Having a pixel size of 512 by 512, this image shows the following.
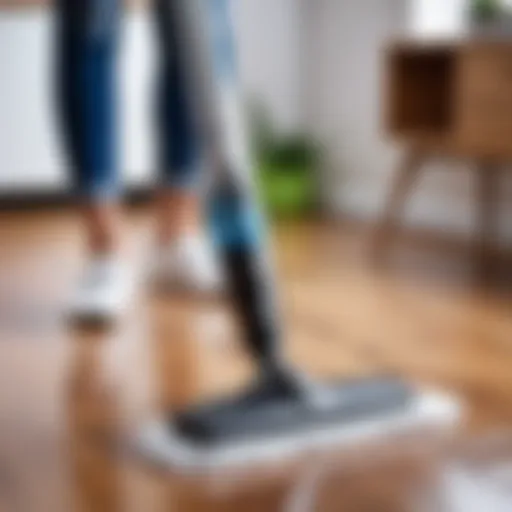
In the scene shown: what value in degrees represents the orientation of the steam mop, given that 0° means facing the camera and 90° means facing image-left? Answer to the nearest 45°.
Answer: approximately 0°

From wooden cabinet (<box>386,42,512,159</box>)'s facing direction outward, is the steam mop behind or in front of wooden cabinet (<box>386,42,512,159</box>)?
in front

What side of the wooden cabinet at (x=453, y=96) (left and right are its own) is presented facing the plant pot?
right

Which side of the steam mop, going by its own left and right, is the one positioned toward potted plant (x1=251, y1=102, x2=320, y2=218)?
back

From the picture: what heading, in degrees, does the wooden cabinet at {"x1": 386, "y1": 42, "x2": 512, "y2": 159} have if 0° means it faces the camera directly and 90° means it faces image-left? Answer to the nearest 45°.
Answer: approximately 45°

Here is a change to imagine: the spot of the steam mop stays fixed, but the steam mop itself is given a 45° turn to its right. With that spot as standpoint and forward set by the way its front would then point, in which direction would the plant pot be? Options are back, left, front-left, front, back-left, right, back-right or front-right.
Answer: back-right

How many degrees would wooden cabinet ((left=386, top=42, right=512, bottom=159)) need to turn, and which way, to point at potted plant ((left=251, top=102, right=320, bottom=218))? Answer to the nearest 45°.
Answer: approximately 90° to its right

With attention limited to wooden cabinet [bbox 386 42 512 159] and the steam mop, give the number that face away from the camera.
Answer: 0

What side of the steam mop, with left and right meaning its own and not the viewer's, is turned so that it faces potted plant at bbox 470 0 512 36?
back
